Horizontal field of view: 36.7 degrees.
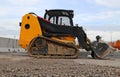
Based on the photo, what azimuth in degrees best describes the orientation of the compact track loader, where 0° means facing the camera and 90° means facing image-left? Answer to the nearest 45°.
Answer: approximately 270°
